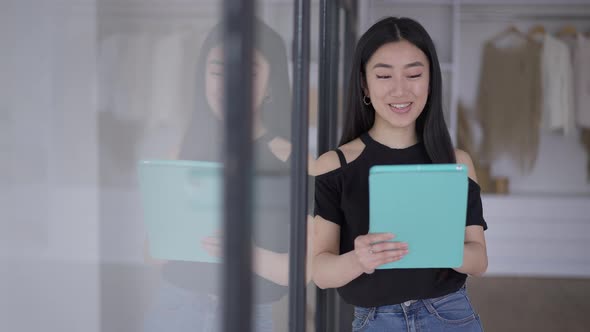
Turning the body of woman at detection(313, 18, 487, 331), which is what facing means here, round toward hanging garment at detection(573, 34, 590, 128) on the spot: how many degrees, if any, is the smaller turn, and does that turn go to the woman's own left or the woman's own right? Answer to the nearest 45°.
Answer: approximately 180°

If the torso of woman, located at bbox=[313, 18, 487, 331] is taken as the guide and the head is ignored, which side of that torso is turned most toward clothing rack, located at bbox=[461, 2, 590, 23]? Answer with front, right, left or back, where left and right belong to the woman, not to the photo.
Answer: back

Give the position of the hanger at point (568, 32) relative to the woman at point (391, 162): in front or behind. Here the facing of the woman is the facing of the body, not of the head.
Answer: behind

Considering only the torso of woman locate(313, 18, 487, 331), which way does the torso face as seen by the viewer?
toward the camera

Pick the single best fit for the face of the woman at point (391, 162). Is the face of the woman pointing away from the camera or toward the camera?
toward the camera

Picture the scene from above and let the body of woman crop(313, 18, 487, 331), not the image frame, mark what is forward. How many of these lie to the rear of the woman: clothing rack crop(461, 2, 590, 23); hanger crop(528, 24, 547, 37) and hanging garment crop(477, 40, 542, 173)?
3

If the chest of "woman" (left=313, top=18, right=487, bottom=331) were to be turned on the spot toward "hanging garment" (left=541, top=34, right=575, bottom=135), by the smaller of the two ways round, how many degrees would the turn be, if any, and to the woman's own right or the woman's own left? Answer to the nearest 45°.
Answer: approximately 180°

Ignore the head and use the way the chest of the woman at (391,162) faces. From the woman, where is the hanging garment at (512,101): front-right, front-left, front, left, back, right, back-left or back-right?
back

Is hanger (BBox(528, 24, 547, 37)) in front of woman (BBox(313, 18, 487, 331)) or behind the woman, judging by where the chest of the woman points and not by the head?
behind
